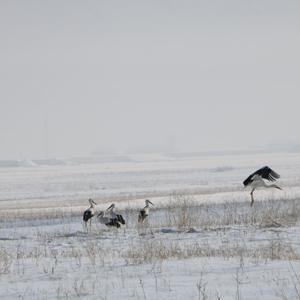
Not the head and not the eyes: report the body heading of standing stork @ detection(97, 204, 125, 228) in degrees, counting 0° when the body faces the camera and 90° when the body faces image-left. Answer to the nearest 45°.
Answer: approximately 90°
